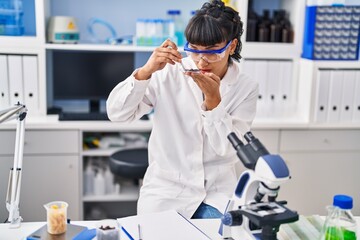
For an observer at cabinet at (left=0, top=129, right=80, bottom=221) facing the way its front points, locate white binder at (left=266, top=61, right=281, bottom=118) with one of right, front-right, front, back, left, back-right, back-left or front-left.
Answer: left

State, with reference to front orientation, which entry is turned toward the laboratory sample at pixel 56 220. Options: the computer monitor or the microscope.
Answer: the computer monitor

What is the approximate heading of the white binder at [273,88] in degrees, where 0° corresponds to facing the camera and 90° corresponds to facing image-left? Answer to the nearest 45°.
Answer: approximately 0°

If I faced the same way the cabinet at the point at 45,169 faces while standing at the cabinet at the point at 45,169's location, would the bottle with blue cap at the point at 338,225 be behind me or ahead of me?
ahead
